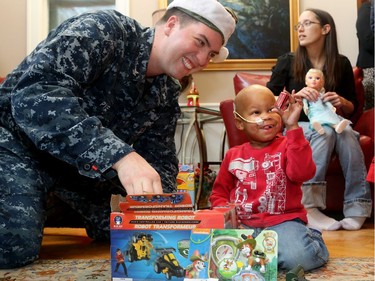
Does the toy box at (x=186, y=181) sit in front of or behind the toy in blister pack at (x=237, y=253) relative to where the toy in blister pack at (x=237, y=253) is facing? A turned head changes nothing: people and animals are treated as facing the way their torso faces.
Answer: behind

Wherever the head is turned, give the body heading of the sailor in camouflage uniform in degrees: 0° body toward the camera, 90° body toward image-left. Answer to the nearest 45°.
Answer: approximately 315°

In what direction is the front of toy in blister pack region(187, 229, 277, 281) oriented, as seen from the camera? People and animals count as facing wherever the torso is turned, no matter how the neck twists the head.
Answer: facing the viewer

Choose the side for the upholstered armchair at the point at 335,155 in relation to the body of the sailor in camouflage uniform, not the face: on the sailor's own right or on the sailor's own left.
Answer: on the sailor's own left

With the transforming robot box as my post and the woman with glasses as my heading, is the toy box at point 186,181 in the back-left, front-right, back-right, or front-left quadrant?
front-left

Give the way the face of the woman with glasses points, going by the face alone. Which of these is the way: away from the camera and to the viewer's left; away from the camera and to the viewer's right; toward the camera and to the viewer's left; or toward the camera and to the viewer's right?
toward the camera and to the viewer's left

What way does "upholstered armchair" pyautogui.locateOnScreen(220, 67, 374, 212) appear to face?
toward the camera

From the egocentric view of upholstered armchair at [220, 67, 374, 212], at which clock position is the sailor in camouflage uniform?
The sailor in camouflage uniform is roughly at 1 o'clock from the upholstered armchair.

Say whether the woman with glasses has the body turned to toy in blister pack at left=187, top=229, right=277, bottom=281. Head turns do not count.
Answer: yes

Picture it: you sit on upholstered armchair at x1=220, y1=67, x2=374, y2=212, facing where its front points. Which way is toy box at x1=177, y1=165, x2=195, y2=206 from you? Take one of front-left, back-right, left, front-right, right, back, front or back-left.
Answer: right

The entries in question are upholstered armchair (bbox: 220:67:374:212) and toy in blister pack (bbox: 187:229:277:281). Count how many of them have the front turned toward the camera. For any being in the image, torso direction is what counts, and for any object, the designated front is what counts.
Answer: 2

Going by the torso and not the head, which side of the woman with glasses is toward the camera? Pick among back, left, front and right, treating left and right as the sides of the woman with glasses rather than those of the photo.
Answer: front

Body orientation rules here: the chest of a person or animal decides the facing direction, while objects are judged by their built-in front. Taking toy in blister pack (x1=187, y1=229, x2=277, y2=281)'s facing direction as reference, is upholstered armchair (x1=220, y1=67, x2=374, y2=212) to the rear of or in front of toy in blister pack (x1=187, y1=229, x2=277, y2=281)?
to the rear

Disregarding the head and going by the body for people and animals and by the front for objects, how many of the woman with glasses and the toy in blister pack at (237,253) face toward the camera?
2
